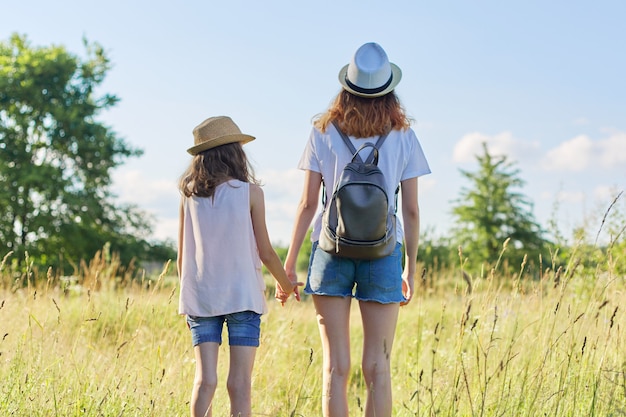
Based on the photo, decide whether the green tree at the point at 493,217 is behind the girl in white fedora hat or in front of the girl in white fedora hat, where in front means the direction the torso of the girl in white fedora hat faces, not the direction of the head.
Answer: in front

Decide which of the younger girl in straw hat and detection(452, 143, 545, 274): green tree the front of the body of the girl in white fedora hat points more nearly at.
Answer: the green tree

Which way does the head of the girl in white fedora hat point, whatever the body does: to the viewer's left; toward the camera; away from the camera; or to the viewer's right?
away from the camera

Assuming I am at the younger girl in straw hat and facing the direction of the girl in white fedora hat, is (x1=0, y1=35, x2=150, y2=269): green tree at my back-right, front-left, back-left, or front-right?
back-left

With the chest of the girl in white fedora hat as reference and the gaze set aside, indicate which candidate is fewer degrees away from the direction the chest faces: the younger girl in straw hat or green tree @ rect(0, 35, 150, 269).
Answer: the green tree

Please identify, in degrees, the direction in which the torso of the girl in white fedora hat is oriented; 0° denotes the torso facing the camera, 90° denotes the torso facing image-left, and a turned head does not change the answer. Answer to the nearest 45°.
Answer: approximately 180°

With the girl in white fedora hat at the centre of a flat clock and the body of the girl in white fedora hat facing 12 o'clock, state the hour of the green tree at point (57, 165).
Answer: The green tree is roughly at 11 o'clock from the girl in white fedora hat.

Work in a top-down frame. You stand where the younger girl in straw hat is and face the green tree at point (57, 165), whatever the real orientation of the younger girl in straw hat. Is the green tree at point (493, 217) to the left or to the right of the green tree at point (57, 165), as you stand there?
right

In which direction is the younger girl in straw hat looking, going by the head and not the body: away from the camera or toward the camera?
away from the camera

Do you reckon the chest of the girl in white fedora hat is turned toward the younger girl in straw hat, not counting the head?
no
